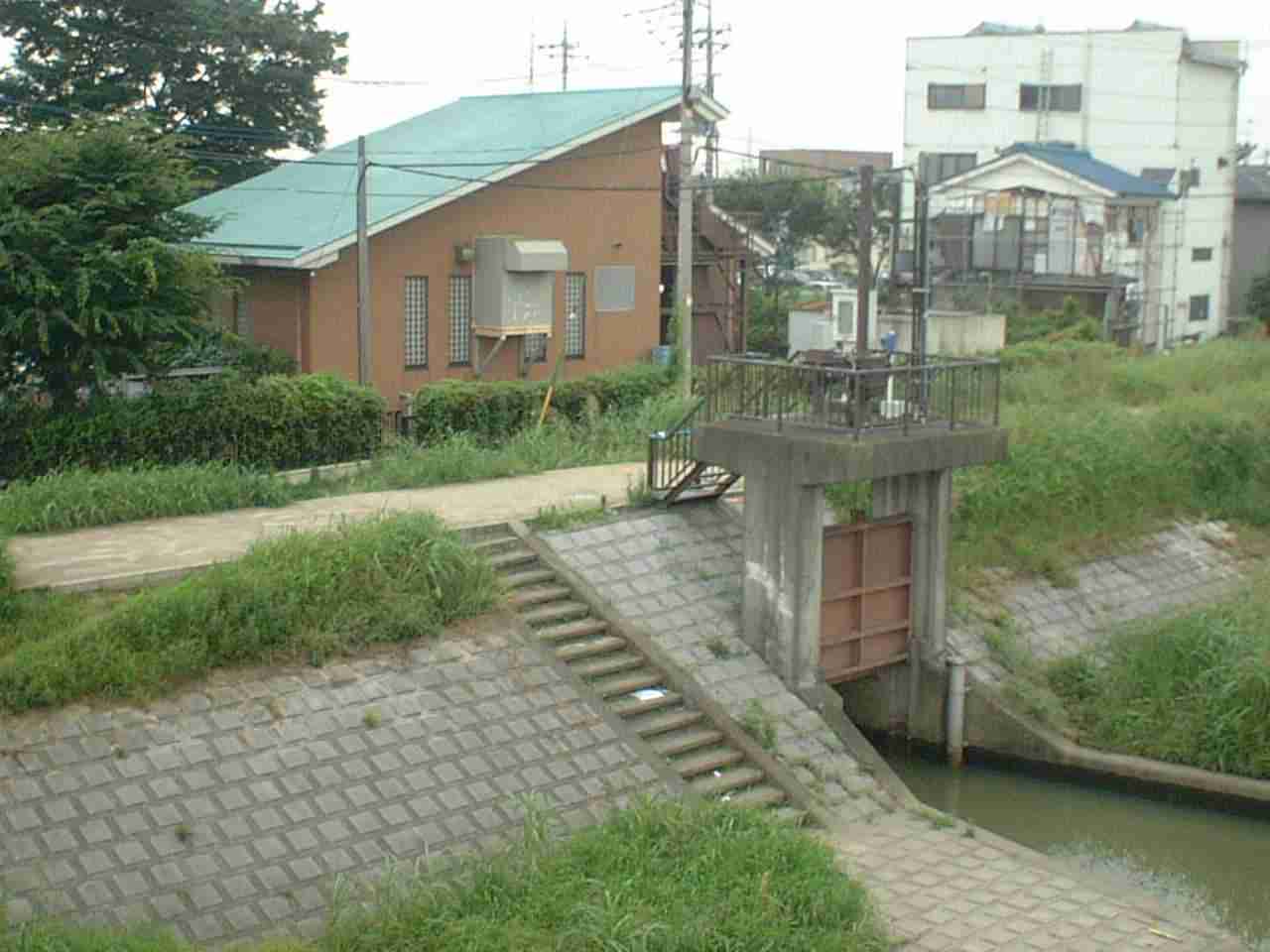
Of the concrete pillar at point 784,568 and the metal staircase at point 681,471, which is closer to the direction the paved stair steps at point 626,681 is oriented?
the concrete pillar

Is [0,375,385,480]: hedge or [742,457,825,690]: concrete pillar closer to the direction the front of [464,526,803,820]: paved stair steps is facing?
the concrete pillar

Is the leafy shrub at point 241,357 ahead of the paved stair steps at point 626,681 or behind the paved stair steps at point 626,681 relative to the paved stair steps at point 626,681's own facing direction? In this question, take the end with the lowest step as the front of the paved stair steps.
behind

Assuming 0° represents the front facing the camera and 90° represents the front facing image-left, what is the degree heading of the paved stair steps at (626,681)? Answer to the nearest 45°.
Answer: approximately 315°

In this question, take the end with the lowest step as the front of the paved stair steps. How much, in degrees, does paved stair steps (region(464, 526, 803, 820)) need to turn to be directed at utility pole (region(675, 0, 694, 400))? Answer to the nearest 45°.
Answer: approximately 135° to its left

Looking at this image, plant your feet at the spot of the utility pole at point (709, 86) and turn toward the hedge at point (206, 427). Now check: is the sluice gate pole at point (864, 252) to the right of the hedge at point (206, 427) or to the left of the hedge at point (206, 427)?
left

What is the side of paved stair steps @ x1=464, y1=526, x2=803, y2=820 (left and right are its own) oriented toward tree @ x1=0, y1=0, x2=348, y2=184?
back

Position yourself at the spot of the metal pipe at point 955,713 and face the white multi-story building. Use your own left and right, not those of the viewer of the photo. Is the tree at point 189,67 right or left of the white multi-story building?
left

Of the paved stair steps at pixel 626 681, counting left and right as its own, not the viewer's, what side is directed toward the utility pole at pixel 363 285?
back

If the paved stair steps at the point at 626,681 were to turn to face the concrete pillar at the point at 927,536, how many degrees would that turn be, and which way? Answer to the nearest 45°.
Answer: approximately 90° to its left
